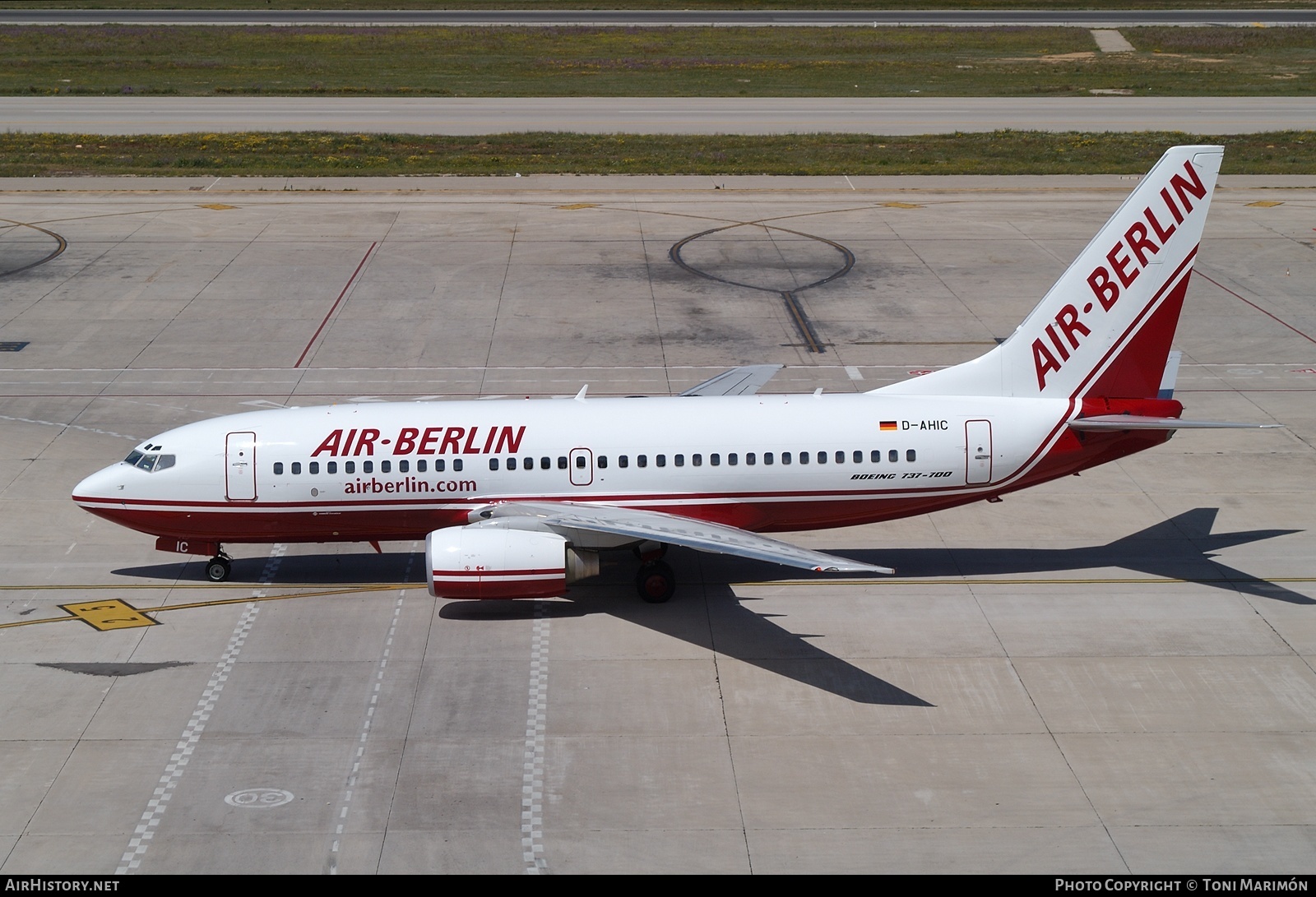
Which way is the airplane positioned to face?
to the viewer's left
